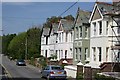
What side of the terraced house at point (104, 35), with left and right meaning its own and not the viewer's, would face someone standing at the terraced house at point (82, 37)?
right

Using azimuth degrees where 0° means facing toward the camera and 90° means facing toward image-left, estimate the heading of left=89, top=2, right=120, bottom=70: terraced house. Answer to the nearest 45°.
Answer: approximately 45°
